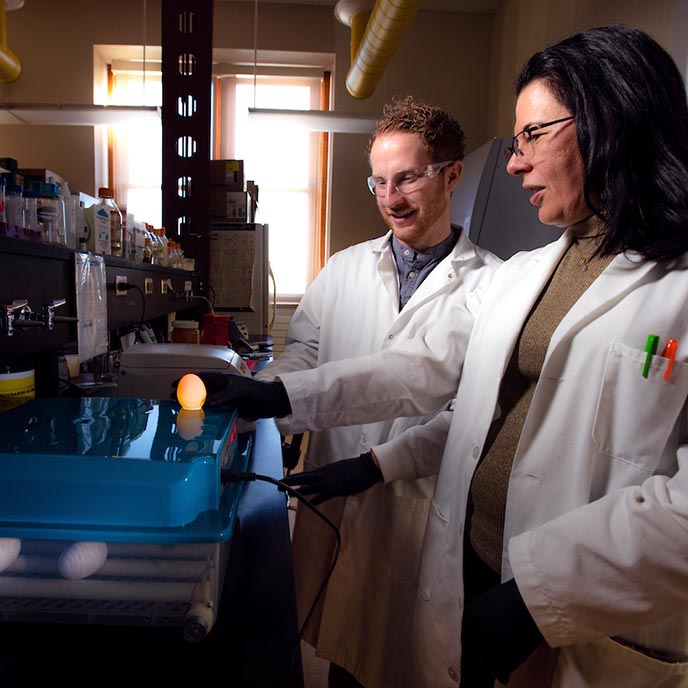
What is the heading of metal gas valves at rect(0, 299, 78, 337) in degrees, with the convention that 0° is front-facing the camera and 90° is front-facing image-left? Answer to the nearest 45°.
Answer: approximately 270°

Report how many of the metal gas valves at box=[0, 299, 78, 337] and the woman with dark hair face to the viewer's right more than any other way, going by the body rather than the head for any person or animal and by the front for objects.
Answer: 1

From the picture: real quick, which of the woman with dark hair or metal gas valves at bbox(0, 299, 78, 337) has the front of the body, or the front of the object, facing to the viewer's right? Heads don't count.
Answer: the metal gas valves

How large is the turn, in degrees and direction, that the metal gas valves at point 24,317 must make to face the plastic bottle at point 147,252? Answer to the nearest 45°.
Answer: approximately 90° to its left

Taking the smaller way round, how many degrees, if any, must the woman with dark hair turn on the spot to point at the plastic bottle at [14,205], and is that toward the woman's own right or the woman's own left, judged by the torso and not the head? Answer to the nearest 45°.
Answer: approximately 45° to the woman's own right

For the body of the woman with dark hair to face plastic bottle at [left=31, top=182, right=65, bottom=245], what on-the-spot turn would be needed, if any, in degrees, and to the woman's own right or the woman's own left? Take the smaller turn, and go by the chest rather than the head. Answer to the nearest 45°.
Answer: approximately 45° to the woman's own right

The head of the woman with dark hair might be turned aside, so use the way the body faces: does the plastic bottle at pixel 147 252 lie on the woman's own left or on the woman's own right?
on the woman's own right

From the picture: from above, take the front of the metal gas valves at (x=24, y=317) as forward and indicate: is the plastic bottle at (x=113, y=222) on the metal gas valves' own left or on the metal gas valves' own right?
on the metal gas valves' own left
